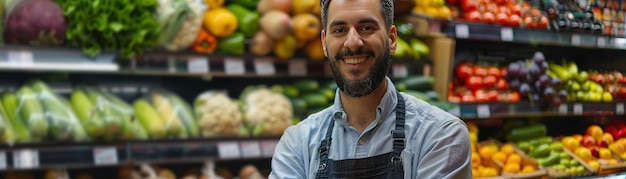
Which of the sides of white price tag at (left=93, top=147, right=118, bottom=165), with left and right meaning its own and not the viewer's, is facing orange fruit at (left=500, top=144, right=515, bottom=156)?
left

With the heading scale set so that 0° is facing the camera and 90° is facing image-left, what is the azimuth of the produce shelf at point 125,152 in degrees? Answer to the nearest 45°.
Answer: approximately 0°

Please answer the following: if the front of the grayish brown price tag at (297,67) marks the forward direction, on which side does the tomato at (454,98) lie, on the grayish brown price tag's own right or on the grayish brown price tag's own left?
on the grayish brown price tag's own left

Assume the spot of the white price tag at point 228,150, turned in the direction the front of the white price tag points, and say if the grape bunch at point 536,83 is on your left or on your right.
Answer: on your left

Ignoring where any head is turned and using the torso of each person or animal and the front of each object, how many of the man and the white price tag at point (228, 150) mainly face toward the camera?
2

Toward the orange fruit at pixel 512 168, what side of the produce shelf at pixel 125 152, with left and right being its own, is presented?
left

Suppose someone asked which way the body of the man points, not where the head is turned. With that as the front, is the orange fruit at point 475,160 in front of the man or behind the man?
behind
